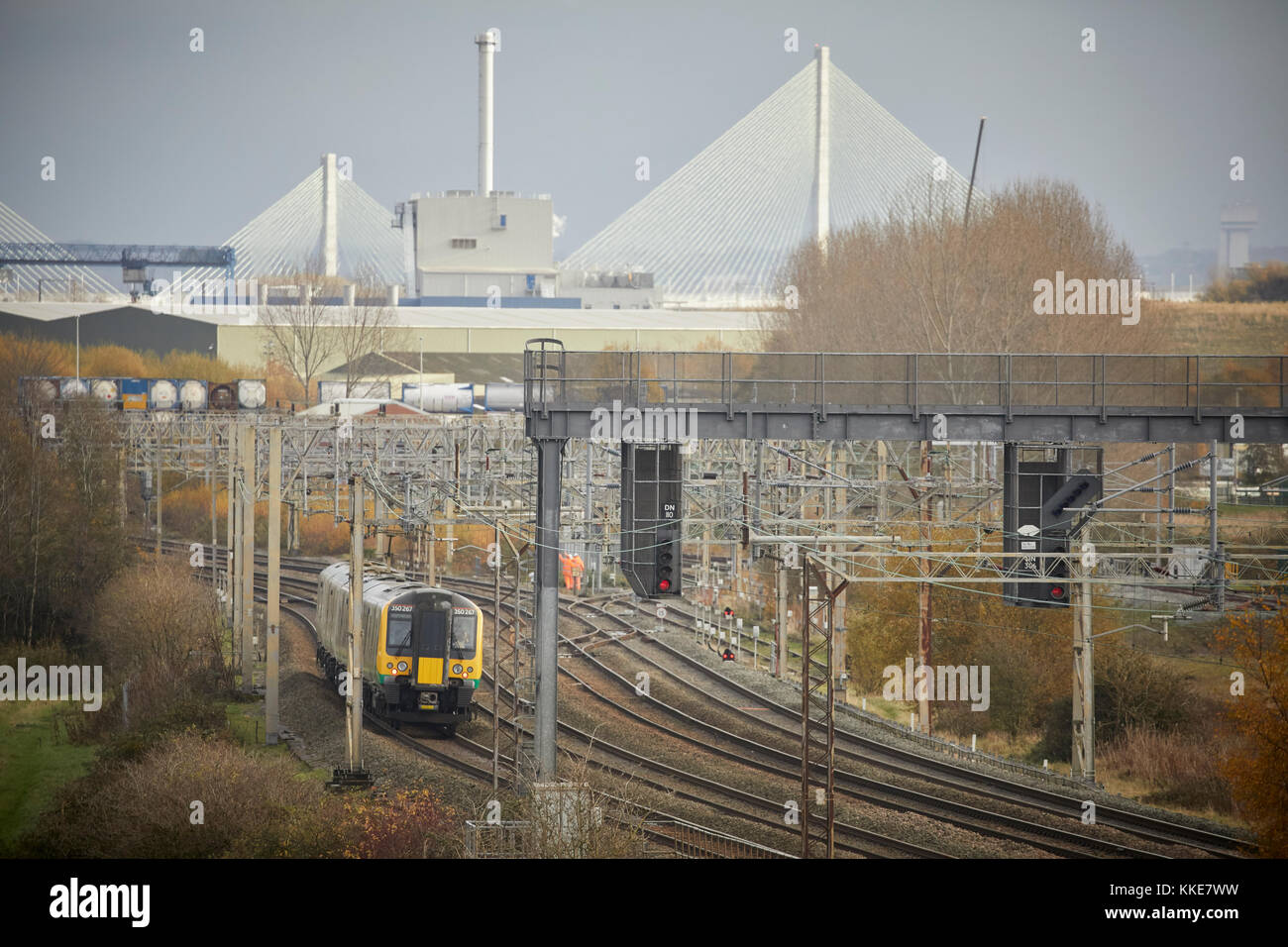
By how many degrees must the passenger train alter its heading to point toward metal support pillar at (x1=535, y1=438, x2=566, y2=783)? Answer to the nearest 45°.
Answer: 0° — it already faces it

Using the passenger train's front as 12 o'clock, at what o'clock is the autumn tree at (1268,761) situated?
The autumn tree is roughly at 10 o'clock from the passenger train.

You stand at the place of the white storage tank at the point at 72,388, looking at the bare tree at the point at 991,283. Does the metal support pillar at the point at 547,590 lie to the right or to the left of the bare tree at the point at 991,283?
right

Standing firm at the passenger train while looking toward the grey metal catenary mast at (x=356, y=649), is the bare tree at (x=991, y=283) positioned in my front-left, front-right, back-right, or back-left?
back-left

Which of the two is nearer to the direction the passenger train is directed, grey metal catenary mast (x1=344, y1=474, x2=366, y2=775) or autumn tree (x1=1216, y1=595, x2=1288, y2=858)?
the grey metal catenary mast

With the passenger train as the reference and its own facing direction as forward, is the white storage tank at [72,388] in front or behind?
behind

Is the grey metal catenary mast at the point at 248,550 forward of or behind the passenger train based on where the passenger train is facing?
behind

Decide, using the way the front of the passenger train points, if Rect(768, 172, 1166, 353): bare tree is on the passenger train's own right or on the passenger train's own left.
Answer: on the passenger train's own left

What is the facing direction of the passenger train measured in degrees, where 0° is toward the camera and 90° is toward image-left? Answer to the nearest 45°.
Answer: approximately 0°

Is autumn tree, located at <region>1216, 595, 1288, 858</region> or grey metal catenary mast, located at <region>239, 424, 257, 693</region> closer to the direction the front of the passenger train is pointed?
the autumn tree
